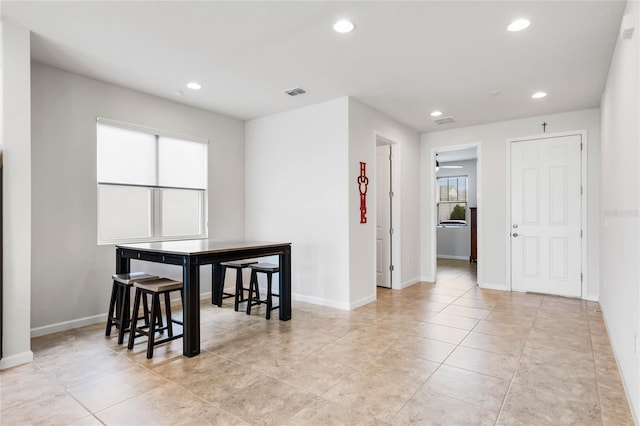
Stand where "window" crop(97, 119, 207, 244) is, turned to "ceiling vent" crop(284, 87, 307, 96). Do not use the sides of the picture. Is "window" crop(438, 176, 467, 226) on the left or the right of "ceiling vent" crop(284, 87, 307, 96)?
left

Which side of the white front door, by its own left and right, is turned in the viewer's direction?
front

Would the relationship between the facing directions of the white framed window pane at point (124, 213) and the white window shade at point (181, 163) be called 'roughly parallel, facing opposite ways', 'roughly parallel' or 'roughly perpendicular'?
roughly parallel

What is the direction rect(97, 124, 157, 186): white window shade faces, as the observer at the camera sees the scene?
facing the viewer and to the right of the viewer

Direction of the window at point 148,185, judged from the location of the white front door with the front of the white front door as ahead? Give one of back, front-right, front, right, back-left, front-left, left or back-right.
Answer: front-right

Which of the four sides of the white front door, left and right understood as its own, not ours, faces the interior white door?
right

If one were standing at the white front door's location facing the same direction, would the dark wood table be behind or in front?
in front

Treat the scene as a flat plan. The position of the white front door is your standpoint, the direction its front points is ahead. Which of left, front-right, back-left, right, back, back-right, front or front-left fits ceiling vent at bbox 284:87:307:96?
front-right

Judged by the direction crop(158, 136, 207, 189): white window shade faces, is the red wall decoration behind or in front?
in front

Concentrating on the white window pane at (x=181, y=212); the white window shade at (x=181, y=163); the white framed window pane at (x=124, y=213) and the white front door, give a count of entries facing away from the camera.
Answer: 0

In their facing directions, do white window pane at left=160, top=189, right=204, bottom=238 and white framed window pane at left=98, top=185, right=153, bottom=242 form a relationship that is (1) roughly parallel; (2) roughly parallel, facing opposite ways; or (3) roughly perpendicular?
roughly parallel

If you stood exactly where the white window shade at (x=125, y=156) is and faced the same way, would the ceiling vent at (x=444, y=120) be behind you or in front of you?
in front
